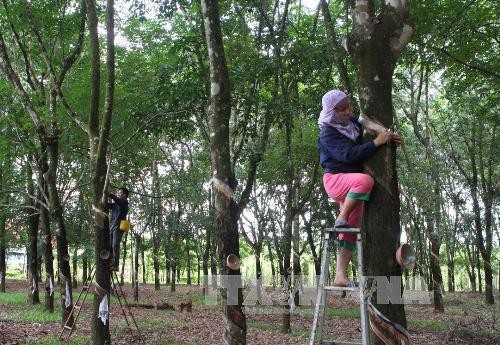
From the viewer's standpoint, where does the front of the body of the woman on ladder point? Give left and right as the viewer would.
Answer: facing to the right of the viewer

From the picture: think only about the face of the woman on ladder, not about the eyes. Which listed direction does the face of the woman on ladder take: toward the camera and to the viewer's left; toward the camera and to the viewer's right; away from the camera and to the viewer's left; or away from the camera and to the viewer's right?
toward the camera and to the viewer's right

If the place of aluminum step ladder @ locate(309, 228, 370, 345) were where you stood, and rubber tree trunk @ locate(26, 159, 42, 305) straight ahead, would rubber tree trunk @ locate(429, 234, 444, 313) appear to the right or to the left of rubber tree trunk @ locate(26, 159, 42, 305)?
right

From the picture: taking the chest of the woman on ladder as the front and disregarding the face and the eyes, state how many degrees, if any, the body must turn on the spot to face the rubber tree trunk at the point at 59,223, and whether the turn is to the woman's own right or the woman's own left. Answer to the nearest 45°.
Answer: approximately 135° to the woman's own left

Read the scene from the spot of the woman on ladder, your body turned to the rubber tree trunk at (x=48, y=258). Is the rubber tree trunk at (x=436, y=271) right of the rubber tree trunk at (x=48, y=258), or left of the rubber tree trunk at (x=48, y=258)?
right

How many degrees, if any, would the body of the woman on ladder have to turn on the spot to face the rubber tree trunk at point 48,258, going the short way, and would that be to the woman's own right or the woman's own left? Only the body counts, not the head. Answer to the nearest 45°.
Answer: approximately 135° to the woman's own left

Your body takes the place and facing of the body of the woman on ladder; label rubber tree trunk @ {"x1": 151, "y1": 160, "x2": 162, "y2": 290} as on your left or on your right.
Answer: on your left

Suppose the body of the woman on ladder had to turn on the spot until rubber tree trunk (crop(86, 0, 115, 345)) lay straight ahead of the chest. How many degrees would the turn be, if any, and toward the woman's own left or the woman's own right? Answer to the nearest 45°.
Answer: approximately 135° to the woman's own left
